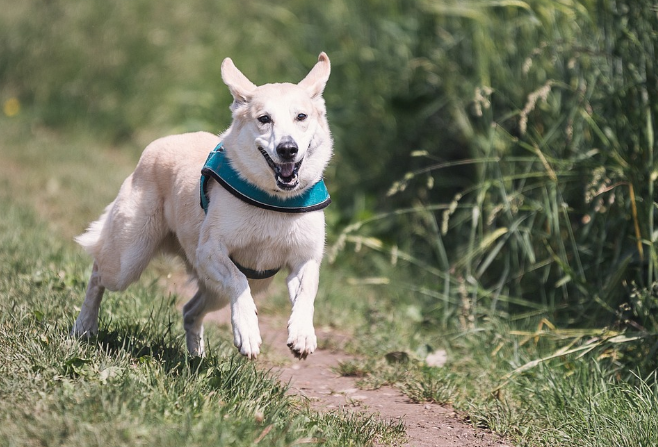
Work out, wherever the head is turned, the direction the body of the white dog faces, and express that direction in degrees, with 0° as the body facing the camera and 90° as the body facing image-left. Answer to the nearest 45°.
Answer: approximately 315°
